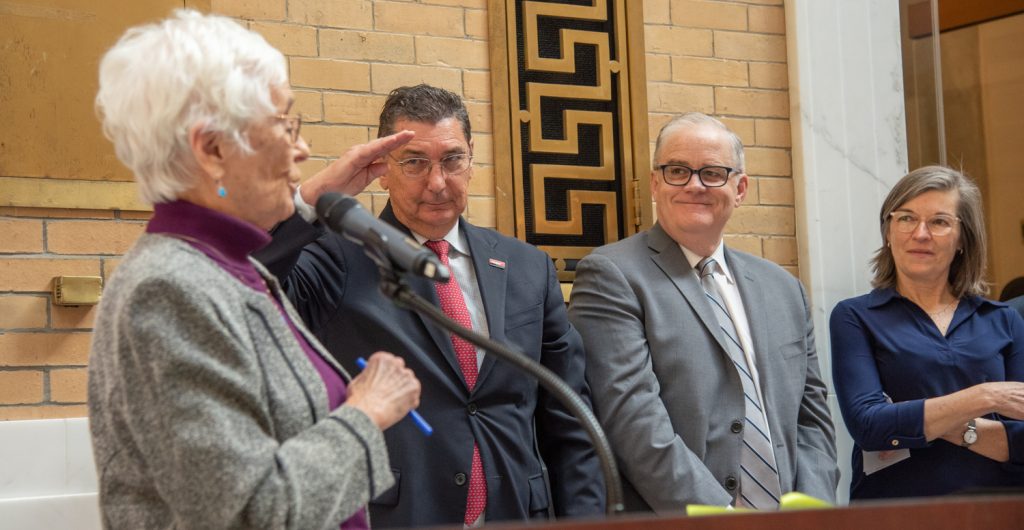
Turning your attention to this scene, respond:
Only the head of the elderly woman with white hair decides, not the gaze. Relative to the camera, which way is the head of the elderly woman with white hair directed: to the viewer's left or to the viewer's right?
to the viewer's right

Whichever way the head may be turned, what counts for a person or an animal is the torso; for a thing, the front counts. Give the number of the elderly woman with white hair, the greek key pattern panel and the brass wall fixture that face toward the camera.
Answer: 2

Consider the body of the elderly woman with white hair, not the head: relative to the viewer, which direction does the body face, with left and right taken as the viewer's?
facing to the right of the viewer

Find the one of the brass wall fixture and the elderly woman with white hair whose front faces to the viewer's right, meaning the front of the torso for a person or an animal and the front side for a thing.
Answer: the elderly woman with white hair

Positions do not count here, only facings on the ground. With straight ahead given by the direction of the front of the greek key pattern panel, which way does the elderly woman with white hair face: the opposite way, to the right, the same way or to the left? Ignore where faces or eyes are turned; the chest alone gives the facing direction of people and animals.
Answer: to the left

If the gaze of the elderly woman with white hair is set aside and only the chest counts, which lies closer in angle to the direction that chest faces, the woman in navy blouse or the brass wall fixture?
the woman in navy blouse

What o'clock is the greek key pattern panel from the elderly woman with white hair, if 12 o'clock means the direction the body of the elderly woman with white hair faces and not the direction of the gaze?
The greek key pattern panel is roughly at 10 o'clock from the elderly woman with white hair.

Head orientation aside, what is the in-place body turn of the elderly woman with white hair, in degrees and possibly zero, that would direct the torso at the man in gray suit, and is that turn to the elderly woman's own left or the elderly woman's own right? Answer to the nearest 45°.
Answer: approximately 45° to the elderly woman's own left

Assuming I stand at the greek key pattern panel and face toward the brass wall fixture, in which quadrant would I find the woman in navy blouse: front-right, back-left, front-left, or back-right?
back-left
